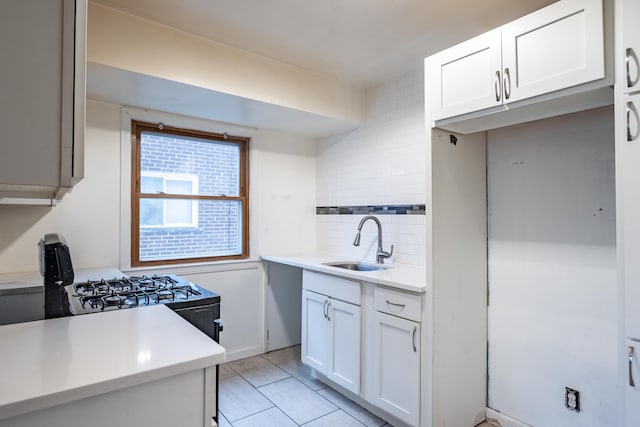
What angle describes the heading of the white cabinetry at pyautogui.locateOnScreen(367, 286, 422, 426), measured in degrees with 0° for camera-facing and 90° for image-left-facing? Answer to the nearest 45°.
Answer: approximately 45°

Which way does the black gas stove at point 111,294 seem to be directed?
to the viewer's right

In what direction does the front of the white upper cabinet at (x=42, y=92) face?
to the viewer's right

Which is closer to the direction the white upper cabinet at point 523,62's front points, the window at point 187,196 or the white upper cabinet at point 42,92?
the white upper cabinet

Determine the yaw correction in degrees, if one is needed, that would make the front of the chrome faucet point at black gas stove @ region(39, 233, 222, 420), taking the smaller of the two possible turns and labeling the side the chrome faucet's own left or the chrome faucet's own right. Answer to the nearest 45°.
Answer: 0° — it already faces it

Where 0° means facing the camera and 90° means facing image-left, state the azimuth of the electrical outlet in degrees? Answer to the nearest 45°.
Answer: approximately 45°

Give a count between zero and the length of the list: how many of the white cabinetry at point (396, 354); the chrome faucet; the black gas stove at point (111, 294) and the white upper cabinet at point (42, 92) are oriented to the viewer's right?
2
